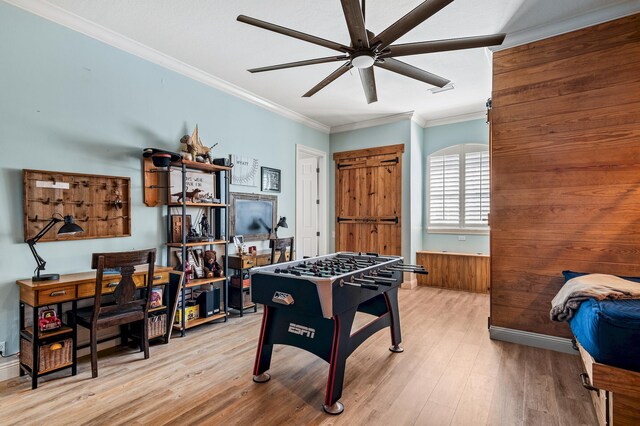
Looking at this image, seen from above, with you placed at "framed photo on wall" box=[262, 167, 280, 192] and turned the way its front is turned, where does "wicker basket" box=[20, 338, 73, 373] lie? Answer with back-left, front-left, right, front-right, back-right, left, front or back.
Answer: right

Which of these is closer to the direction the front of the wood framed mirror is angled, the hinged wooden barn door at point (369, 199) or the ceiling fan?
the ceiling fan

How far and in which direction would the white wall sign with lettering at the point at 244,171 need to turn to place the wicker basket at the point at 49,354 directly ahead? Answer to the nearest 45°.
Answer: approximately 90° to its right

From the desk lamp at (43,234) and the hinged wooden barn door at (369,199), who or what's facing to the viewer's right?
the desk lamp

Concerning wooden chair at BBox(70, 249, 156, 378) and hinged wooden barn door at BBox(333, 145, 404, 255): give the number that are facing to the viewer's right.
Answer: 0

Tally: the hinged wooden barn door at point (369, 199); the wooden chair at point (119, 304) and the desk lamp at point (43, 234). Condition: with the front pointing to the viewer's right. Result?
1

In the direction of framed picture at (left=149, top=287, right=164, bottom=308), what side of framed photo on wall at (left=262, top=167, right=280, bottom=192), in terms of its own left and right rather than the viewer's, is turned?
right

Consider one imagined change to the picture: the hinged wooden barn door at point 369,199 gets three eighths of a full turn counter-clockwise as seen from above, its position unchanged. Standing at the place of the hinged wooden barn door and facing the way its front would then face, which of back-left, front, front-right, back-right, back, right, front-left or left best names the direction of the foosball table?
right

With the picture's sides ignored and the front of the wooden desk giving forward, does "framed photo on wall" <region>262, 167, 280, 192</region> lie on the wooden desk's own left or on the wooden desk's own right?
on the wooden desk's own left

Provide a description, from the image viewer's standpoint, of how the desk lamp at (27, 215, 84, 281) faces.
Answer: facing to the right of the viewer

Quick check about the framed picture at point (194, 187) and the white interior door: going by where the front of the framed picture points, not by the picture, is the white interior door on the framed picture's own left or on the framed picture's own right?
on the framed picture's own left

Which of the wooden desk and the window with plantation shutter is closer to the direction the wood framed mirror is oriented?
the window with plantation shutter
